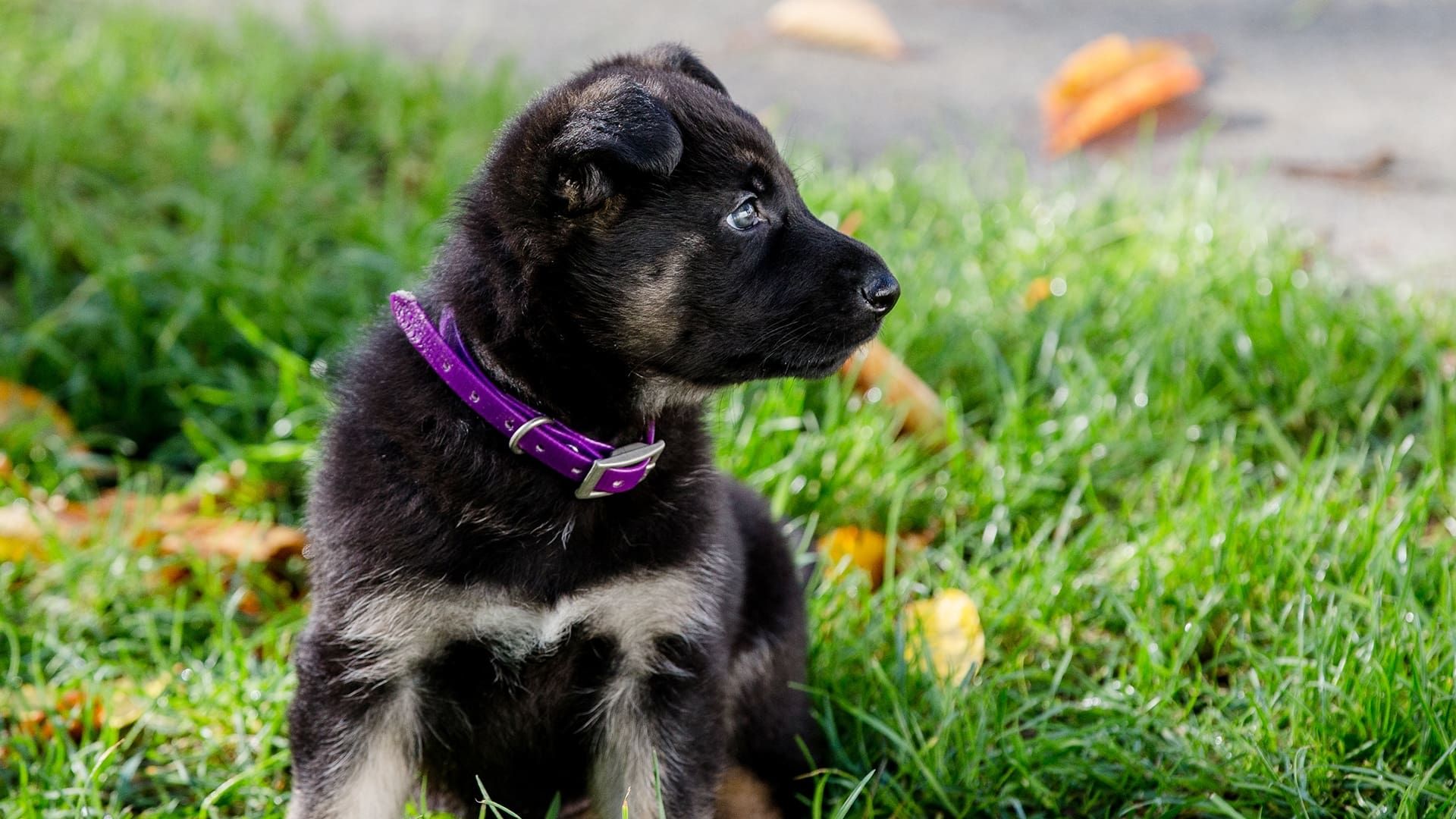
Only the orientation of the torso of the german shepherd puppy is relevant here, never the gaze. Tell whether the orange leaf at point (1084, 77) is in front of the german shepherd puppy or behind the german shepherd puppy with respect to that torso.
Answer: behind

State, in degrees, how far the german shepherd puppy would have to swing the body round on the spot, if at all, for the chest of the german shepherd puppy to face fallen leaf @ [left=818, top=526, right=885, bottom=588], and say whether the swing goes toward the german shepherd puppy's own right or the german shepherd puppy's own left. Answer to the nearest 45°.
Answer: approximately 135° to the german shepherd puppy's own left

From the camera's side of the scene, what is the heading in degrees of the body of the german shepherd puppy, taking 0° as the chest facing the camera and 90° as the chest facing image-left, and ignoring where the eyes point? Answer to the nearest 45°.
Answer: approximately 0°

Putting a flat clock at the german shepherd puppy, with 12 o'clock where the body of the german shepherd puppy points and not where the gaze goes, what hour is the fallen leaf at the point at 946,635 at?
The fallen leaf is roughly at 8 o'clock from the german shepherd puppy.

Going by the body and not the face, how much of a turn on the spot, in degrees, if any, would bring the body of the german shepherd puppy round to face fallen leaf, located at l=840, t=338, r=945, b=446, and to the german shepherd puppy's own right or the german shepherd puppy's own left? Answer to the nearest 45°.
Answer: approximately 135° to the german shepherd puppy's own left

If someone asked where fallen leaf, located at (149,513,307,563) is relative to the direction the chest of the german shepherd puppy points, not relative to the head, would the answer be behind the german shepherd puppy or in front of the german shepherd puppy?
behind

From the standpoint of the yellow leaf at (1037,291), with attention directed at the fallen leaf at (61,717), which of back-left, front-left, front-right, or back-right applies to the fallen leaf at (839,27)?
back-right

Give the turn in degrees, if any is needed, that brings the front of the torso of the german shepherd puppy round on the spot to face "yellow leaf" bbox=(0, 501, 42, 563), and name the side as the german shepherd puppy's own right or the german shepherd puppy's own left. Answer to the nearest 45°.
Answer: approximately 135° to the german shepherd puppy's own right

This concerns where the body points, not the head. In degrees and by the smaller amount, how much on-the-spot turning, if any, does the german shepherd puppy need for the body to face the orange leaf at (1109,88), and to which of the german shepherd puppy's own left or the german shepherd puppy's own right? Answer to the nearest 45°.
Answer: approximately 135° to the german shepherd puppy's own left

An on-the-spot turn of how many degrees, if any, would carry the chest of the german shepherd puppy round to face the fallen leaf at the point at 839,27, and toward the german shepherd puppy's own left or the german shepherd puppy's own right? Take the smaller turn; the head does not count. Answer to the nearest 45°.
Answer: approximately 180°

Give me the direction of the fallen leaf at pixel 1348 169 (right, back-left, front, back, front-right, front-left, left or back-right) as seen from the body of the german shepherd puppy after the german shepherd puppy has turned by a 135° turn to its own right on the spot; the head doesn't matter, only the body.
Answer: right

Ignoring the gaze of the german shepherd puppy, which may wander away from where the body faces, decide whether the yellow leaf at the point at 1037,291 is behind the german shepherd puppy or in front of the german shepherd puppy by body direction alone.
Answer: behind
